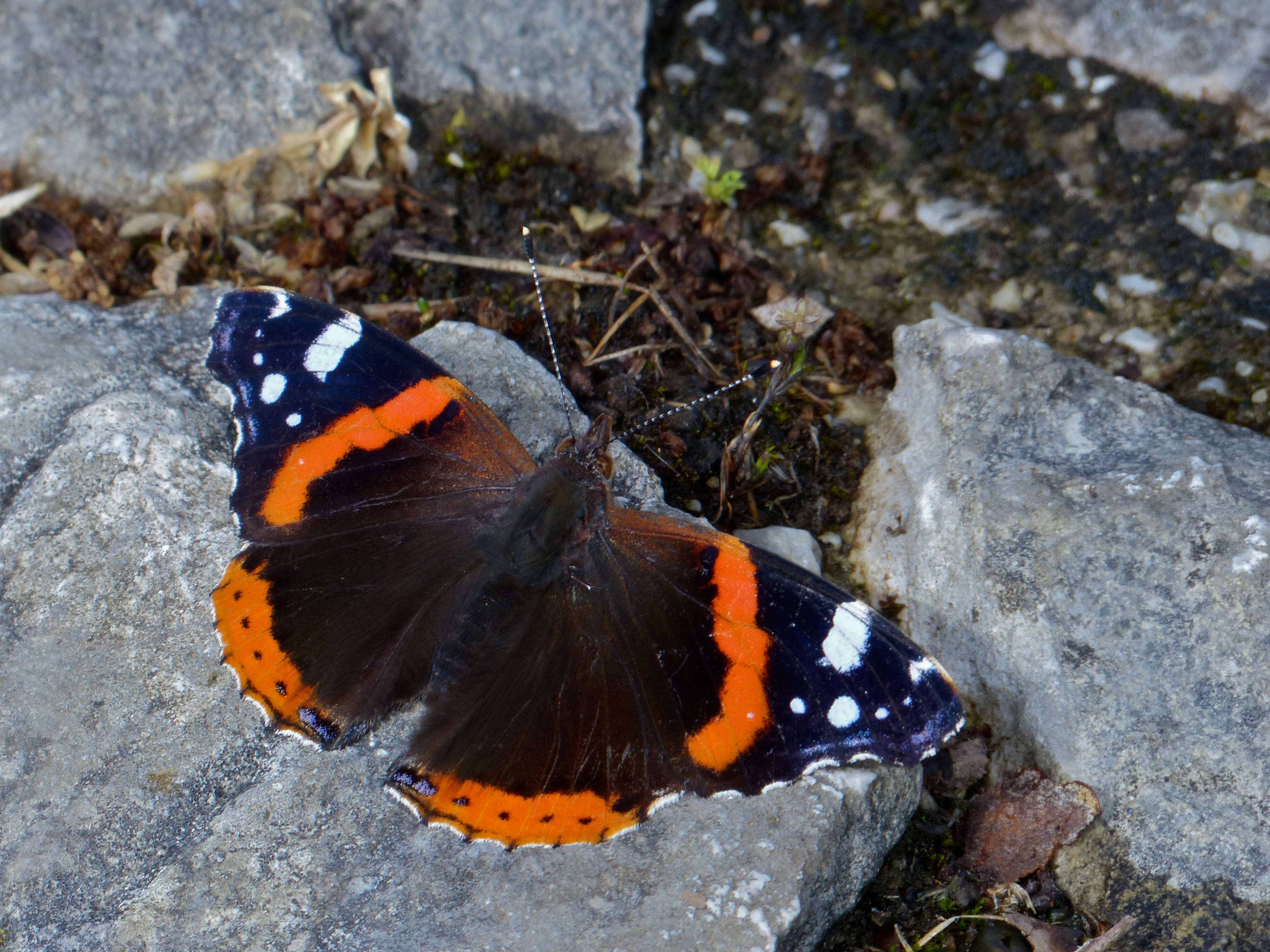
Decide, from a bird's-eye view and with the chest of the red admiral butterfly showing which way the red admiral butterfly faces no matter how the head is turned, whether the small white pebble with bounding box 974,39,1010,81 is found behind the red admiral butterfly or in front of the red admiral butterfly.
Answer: in front

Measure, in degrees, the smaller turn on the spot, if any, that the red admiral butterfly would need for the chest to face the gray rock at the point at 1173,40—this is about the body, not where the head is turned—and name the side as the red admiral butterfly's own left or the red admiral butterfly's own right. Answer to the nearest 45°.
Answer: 0° — it already faces it

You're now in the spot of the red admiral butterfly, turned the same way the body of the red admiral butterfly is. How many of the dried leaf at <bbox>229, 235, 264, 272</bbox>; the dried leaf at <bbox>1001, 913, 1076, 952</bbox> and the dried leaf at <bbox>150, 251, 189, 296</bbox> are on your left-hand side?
2

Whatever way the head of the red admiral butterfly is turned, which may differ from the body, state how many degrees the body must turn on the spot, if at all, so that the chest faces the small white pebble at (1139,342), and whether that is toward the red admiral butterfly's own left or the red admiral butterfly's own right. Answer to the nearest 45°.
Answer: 0° — it already faces it

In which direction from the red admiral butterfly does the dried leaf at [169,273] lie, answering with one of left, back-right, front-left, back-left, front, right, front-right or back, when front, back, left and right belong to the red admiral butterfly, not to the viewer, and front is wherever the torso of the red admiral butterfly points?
left

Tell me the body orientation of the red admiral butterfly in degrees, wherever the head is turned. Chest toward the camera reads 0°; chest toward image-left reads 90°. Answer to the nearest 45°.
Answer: approximately 225°

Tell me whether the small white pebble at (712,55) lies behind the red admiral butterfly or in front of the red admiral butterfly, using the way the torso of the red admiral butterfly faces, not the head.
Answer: in front

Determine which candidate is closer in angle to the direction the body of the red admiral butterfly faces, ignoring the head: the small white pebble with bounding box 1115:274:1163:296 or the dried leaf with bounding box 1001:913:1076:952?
the small white pebble

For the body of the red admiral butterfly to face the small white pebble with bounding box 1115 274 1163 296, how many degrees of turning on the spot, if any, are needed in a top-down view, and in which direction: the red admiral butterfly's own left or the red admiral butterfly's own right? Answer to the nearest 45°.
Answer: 0° — it already faces it

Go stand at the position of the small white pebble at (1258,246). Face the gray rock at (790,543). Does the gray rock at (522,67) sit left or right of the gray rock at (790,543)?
right

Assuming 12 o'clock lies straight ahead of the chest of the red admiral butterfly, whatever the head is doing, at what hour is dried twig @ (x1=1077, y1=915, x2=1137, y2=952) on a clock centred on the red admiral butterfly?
The dried twig is roughly at 2 o'clock from the red admiral butterfly.

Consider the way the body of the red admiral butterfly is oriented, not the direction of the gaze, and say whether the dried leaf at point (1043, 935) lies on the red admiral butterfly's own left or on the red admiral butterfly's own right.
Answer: on the red admiral butterfly's own right

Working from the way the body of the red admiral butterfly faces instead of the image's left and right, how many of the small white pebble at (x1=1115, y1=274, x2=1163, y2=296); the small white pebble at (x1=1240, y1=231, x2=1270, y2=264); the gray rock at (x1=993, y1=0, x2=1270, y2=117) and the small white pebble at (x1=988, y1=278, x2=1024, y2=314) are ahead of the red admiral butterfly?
4

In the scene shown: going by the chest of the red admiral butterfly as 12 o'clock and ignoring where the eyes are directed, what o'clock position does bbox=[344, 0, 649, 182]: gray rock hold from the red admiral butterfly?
The gray rock is roughly at 10 o'clock from the red admiral butterfly.
